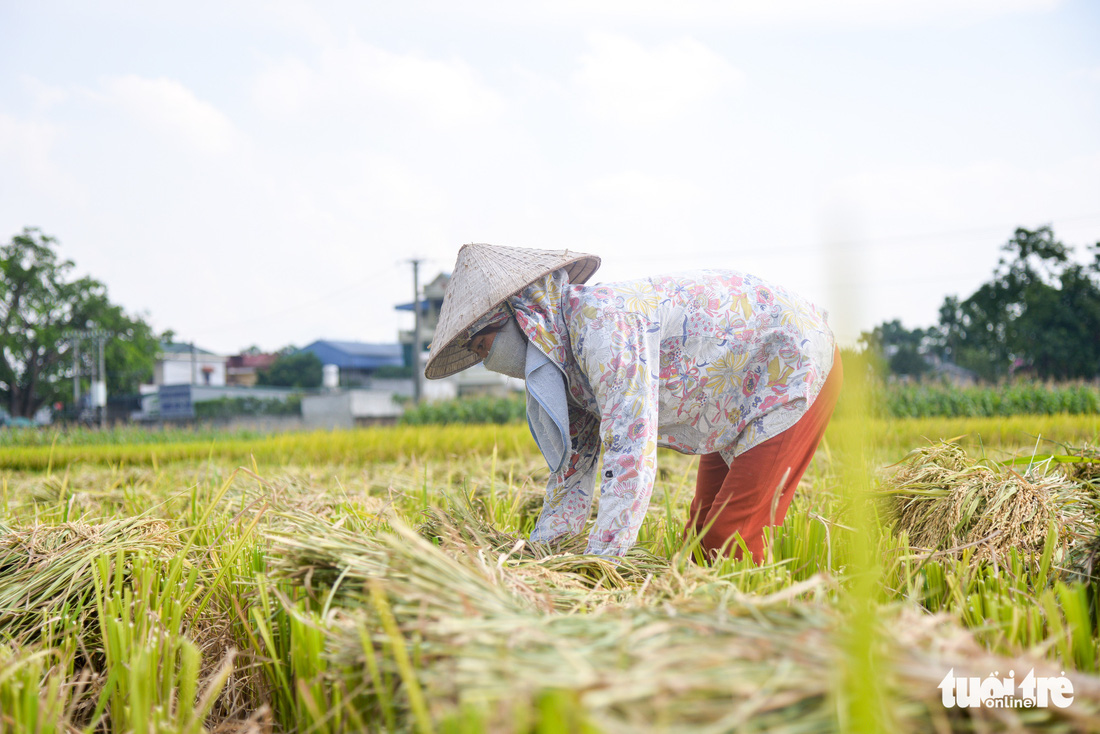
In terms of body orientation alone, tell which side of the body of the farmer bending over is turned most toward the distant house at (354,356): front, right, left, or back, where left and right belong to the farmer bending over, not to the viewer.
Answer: right

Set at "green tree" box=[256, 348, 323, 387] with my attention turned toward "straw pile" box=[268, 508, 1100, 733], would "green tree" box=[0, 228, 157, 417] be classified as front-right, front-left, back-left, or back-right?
front-right

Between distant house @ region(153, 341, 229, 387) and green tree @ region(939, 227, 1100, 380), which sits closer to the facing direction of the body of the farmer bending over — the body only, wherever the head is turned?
the distant house

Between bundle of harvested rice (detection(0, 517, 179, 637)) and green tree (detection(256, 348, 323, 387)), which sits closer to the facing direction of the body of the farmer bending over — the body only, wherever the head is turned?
the bundle of harvested rice

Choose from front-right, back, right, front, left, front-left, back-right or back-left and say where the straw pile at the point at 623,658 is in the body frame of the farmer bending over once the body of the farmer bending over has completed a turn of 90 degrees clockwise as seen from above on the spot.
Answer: back

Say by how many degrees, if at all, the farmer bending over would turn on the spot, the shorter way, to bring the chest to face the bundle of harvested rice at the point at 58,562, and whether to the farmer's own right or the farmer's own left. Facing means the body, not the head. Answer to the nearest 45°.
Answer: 0° — they already face it

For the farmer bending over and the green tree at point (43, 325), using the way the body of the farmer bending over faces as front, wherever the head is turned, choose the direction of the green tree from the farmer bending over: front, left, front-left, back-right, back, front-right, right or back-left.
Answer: front-right

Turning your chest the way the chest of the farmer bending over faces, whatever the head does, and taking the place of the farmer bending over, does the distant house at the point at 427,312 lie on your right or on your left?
on your right

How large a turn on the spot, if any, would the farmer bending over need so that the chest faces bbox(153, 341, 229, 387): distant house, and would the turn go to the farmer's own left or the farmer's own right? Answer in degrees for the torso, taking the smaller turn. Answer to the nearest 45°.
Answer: approximately 45° to the farmer's own right

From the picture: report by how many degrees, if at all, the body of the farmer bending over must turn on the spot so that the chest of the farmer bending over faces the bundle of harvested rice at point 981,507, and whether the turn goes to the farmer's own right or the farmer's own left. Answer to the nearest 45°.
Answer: approximately 180°

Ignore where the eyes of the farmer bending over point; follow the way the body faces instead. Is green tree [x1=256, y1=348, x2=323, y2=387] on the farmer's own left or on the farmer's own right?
on the farmer's own right

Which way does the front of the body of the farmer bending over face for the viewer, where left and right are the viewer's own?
facing to the left of the viewer
